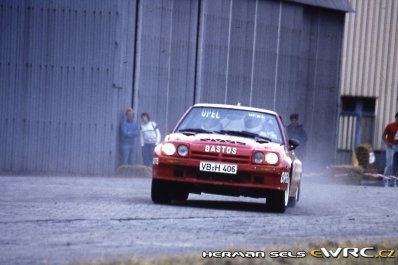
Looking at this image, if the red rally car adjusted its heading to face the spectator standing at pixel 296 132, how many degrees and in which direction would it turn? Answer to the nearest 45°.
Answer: approximately 180°

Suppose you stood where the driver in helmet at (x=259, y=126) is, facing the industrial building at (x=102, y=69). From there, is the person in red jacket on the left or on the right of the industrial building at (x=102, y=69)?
right

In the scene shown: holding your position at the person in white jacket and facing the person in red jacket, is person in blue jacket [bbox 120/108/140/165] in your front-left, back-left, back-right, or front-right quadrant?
back-right

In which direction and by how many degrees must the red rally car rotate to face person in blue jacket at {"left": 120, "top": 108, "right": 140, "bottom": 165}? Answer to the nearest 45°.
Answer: approximately 180°

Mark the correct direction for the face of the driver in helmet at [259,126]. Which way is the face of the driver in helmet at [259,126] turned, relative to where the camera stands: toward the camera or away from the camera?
toward the camera

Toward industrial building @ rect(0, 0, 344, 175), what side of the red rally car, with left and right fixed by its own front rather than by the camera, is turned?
back

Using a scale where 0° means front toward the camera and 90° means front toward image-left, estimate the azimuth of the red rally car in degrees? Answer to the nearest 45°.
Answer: approximately 0°

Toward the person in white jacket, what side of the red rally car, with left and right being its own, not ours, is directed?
back

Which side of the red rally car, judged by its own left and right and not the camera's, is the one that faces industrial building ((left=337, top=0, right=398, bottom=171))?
back
